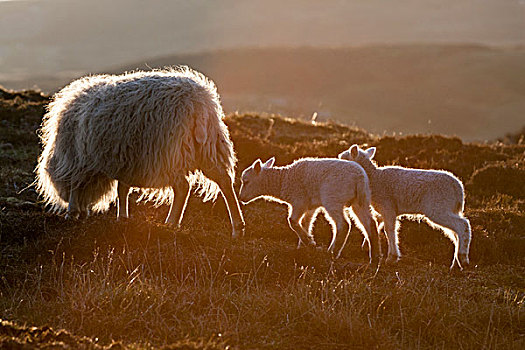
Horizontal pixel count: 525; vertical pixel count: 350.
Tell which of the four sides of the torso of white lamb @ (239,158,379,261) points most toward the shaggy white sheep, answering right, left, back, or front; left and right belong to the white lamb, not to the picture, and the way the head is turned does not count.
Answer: front

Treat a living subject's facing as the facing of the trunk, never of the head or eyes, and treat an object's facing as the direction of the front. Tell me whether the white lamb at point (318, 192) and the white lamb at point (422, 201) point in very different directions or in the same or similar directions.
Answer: same or similar directions

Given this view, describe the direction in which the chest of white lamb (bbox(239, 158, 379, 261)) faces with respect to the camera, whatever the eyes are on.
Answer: to the viewer's left

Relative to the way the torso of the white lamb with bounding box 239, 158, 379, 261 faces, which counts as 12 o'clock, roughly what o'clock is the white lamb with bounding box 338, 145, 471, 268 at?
the white lamb with bounding box 338, 145, 471, 268 is roughly at 6 o'clock from the white lamb with bounding box 239, 158, 379, 261.

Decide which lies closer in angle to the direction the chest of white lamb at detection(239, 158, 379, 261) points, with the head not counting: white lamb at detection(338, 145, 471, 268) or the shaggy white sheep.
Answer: the shaggy white sheep

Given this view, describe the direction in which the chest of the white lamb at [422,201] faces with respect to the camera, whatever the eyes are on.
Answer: to the viewer's left

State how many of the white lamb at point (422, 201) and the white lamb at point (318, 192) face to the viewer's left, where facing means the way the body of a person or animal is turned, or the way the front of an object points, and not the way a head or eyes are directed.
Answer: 2

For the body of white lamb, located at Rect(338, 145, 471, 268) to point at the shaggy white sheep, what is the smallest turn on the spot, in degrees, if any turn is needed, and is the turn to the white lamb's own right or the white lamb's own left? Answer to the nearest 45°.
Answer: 0° — it already faces it
